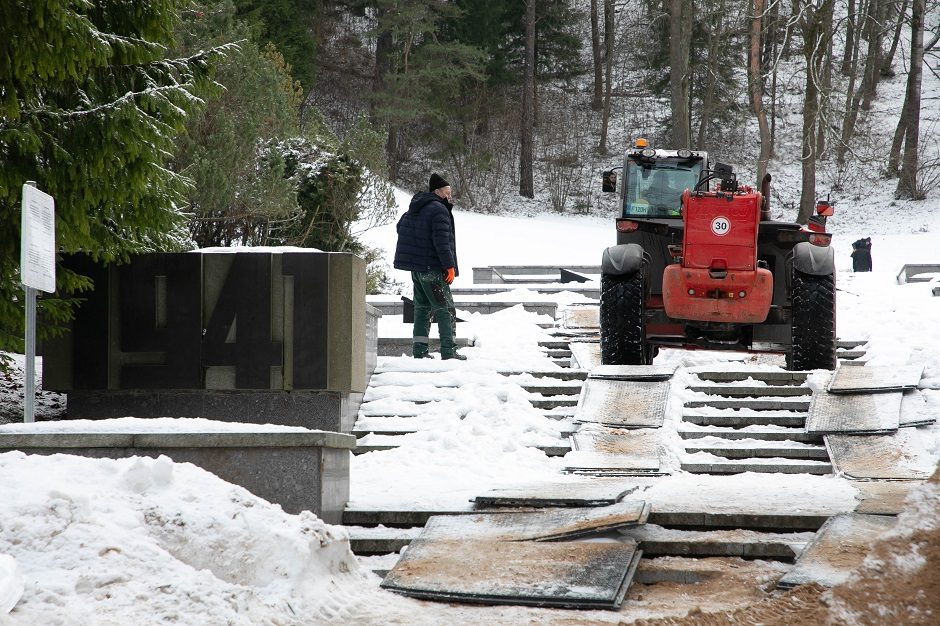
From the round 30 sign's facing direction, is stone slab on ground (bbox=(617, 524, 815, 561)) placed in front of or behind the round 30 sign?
in front

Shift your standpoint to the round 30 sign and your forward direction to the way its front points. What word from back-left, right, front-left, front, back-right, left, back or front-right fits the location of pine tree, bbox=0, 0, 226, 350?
front-right

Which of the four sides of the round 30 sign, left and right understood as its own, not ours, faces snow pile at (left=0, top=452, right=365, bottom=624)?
front

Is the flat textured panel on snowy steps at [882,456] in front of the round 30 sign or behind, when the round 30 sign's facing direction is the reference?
in front

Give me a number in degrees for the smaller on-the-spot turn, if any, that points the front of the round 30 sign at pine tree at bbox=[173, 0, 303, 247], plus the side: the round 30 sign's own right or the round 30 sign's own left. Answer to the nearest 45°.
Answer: approximately 135° to the round 30 sign's own right

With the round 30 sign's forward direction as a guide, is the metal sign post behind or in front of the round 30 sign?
in front

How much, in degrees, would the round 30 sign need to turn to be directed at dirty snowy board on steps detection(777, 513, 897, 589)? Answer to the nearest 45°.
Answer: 0° — it already faces it

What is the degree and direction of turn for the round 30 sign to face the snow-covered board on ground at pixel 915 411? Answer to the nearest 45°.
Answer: approximately 45° to its left

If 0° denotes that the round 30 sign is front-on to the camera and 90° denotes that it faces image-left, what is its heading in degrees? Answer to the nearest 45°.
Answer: approximately 0°

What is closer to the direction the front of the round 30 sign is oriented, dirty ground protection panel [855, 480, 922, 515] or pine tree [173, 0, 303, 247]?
the dirty ground protection panel

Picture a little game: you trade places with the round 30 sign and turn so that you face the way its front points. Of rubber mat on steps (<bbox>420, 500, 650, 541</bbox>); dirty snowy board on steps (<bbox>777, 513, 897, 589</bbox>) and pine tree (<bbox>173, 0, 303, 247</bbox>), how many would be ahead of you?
2

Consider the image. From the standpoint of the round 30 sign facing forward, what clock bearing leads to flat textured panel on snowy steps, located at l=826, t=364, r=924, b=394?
The flat textured panel on snowy steps is roughly at 9 o'clock from the round 30 sign.

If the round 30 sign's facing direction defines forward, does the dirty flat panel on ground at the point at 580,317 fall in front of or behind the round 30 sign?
behind
